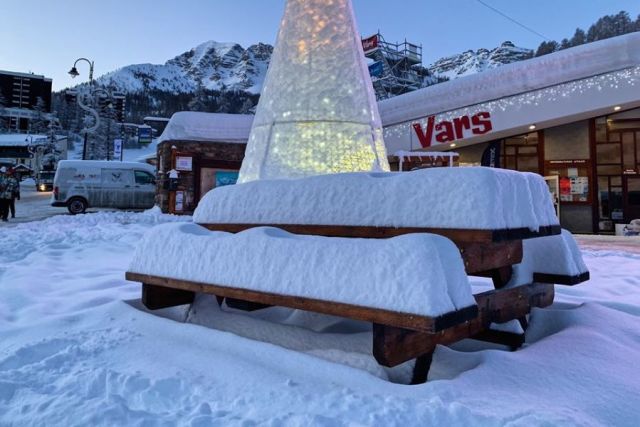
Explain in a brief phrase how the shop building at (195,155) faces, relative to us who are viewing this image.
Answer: facing the viewer

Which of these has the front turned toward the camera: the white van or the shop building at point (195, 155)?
the shop building

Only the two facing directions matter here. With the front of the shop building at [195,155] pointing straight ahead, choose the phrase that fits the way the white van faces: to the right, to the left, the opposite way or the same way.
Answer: to the left

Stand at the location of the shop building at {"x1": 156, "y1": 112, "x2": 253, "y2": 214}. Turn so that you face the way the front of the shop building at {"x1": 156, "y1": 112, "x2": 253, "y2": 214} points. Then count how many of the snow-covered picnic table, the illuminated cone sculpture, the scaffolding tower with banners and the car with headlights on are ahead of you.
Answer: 2

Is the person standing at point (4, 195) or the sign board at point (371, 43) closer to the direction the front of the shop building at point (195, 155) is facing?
the person standing

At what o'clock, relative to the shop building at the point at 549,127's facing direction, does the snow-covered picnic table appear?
The snow-covered picnic table is roughly at 11 o'clock from the shop building.

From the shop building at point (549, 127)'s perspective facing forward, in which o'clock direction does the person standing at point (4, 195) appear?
The person standing is roughly at 1 o'clock from the shop building.

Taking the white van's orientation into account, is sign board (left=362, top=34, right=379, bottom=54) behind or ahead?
ahead

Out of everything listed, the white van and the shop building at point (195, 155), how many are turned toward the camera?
1

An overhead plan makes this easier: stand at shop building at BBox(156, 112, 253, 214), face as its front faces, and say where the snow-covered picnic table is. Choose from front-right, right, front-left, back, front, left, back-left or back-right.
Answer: front

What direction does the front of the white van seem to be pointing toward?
to the viewer's right

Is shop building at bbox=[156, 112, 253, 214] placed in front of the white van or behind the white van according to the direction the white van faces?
in front

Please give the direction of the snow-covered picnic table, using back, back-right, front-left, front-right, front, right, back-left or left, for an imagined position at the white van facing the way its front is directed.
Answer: right
